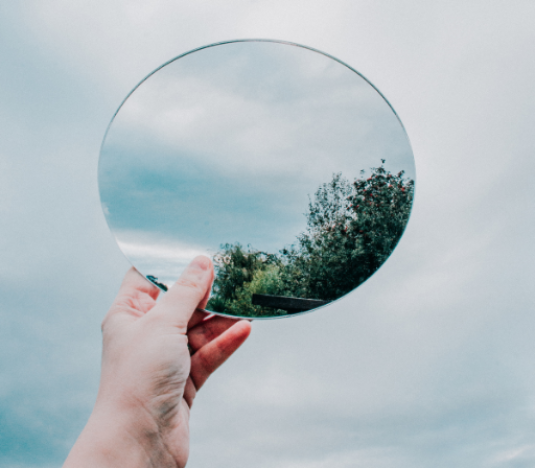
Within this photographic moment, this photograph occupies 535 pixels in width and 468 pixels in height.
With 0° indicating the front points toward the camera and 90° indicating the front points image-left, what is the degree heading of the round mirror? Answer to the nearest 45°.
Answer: approximately 0°
